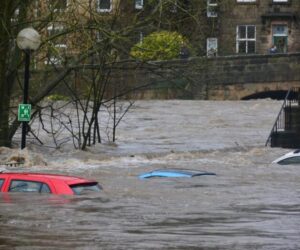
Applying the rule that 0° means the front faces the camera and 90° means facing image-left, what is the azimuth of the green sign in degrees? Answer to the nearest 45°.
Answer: approximately 0°

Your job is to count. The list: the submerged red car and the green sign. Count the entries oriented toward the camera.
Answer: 1

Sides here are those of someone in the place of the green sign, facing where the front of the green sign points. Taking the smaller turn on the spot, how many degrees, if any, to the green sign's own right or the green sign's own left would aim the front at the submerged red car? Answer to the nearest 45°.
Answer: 0° — it already faces it

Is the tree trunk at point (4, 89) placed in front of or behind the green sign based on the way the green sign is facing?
behind

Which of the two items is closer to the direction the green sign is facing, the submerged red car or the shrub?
the submerged red car
